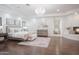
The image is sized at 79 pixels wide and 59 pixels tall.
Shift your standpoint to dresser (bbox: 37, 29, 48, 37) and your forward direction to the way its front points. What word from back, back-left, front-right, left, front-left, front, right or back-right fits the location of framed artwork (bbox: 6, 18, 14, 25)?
right

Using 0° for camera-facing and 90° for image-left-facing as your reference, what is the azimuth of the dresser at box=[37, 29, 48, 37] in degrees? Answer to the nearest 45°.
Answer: approximately 0°

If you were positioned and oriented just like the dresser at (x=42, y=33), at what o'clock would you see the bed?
The bed is roughly at 3 o'clock from the dresser.

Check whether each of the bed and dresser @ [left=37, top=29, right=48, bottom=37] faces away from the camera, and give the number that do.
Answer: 0

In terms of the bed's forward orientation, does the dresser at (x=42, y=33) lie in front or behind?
in front
